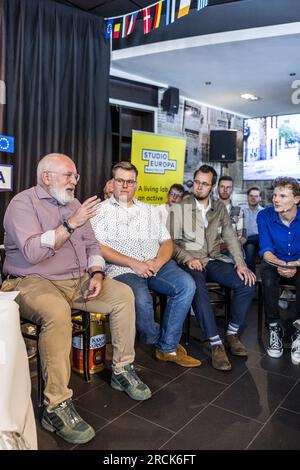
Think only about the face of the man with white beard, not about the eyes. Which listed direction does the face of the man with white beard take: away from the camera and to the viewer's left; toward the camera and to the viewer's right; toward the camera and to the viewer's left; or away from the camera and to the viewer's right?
toward the camera and to the viewer's right

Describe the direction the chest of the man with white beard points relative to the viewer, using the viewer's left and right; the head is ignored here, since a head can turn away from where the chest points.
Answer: facing the viewer and to the right of the viewer

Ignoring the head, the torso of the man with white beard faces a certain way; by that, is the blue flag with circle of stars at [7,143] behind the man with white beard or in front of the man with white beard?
behind

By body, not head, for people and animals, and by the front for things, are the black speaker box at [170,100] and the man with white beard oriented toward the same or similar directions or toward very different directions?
same or similar directions

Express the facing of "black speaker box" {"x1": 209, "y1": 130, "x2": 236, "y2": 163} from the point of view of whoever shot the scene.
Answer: facing the viewer

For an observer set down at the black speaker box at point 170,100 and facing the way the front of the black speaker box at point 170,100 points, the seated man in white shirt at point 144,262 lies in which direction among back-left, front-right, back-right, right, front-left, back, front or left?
front-right

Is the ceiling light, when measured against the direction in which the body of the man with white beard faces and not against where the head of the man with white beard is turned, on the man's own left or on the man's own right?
on the man's own left

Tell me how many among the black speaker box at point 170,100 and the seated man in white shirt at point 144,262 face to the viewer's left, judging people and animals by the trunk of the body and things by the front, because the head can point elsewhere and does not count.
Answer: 0

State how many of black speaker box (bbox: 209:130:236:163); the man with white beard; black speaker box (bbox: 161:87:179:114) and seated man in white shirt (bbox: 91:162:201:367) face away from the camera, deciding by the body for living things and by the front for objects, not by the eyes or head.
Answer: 0

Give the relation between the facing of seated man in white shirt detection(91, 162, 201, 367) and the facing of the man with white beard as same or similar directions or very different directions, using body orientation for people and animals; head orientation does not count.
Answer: same or similar directions

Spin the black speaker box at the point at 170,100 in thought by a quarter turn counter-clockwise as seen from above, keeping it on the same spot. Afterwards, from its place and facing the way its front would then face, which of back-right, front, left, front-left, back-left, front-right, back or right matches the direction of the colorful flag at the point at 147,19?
back-right

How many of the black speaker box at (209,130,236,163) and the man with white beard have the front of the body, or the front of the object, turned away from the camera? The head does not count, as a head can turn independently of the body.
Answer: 0

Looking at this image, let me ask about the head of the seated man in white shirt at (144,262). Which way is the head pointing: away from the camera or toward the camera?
toward the camera
